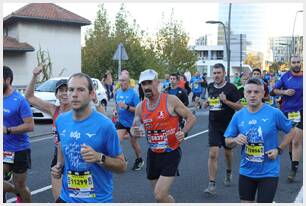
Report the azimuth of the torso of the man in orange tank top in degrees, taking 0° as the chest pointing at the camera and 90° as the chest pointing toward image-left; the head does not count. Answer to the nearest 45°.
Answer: approximately 45°

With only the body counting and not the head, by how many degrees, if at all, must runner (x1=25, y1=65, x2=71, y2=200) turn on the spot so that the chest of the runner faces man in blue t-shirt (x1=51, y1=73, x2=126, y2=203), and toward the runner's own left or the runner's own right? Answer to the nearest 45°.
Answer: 0° — they already face them

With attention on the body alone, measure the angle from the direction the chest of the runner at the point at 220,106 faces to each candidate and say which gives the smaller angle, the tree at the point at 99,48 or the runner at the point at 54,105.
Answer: the runner

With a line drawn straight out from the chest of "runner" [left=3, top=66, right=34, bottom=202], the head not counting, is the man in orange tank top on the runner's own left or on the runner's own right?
on the runner's own left

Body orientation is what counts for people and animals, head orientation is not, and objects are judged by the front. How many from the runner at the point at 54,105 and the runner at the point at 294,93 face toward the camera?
2

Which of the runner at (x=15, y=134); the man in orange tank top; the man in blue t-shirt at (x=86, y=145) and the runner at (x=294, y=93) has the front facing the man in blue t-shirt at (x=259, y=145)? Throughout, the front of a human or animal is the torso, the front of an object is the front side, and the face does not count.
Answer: the runner at (x=294, y=93)

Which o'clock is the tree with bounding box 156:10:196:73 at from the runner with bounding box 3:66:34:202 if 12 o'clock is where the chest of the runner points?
The tree is roughly at 5 o'clock from the runner.

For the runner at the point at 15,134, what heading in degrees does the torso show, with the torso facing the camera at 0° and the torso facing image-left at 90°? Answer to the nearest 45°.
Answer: approximately 45°

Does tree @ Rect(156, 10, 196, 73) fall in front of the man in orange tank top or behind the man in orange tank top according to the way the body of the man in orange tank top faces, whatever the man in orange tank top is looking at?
behind
